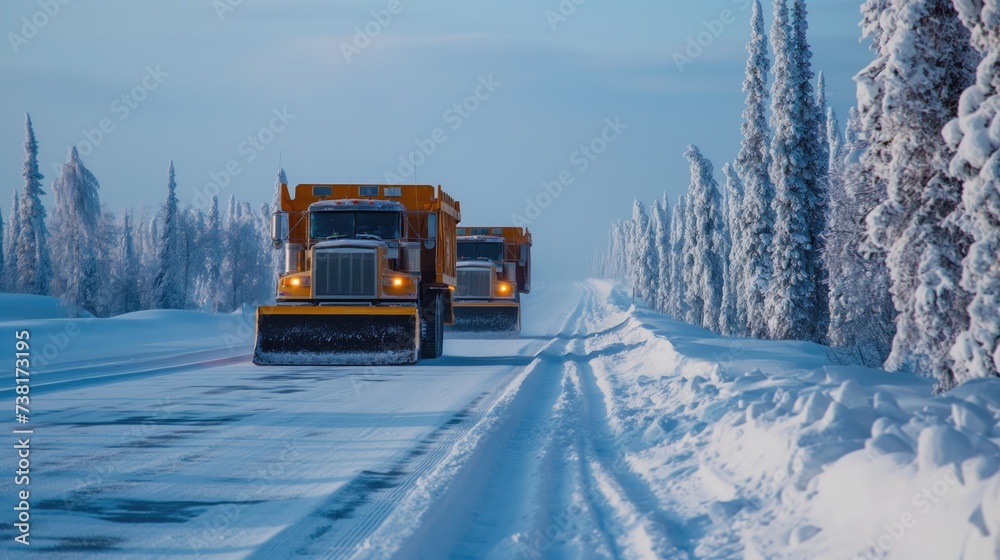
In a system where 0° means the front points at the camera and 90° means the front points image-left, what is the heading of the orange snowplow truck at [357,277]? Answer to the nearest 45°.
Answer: approximately 0°

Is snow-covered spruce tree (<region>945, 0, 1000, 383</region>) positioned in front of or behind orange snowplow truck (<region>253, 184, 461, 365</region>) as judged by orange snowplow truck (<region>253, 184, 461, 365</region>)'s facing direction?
in front

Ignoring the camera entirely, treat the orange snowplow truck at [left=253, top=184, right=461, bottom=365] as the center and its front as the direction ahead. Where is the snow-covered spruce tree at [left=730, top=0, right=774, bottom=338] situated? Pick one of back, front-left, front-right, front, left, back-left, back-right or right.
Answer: back-left

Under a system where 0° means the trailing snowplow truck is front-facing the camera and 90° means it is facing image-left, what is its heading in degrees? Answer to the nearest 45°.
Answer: approximately 0°

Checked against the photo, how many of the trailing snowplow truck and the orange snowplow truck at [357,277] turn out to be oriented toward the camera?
2

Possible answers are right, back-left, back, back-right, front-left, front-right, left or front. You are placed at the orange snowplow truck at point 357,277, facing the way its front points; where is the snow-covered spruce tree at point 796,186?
back-left

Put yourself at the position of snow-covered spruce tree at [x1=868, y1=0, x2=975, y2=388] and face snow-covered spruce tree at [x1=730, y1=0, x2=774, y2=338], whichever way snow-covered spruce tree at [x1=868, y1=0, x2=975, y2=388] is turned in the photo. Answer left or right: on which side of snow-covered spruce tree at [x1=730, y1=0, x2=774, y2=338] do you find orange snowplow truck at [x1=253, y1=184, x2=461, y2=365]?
left

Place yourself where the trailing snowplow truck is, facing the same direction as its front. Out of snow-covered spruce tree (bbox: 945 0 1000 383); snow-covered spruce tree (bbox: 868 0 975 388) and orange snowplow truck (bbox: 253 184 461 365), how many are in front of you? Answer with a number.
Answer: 3

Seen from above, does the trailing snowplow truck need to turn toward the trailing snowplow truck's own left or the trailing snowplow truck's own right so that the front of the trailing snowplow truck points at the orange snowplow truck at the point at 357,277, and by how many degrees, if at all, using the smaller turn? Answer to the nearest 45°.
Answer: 0° — it already faces it

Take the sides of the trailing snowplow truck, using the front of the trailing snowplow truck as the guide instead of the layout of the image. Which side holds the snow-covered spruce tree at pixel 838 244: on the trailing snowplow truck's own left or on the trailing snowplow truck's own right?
on the trailing snowplow truck's own left

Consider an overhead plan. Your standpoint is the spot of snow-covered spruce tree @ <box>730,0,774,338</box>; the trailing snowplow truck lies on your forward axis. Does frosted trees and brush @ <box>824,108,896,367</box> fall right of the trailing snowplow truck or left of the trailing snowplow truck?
left

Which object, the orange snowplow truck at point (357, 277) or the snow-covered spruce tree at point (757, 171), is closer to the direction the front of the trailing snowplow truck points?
the orange snowplow truck
